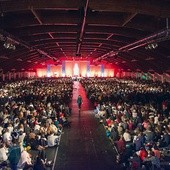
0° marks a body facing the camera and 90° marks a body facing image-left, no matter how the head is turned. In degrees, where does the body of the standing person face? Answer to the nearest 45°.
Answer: approximately 180°
